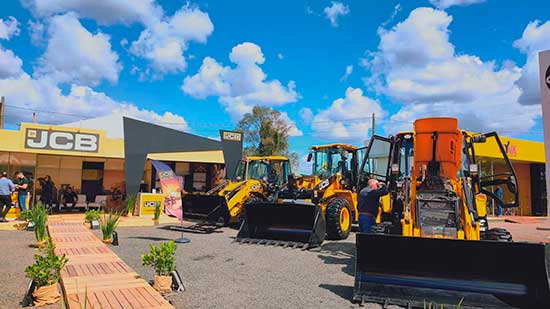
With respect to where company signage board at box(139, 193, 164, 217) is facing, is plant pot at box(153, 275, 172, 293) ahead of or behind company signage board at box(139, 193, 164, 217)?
ahead

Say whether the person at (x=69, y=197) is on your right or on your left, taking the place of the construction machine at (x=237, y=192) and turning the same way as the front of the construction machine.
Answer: on your right

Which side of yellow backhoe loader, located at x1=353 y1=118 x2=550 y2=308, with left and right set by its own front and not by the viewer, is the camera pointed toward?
front

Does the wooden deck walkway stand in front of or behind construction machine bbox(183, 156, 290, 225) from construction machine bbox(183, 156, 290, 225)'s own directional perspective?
in front

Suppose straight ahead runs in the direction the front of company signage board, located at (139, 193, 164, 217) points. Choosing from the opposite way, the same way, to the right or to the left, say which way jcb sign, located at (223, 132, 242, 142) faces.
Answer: the same way

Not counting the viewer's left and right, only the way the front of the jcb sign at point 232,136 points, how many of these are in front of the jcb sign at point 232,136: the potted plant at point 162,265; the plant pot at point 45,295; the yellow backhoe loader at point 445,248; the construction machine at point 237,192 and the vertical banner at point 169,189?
5

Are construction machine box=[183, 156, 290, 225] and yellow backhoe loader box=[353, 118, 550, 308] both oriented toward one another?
no

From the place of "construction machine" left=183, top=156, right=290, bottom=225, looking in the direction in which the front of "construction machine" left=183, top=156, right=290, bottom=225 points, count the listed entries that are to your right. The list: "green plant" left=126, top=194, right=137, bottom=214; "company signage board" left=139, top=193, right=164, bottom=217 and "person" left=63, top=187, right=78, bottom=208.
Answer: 3

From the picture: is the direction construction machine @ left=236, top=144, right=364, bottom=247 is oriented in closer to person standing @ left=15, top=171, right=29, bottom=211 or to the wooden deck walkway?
the wooden deck walkway

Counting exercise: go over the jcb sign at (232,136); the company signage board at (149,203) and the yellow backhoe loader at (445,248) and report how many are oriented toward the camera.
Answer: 3

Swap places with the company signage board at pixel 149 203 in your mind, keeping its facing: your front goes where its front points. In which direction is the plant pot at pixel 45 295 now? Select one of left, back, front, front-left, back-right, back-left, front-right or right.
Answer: front

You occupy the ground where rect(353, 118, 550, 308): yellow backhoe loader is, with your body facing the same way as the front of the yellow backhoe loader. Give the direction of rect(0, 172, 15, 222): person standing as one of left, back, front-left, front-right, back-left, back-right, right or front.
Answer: right

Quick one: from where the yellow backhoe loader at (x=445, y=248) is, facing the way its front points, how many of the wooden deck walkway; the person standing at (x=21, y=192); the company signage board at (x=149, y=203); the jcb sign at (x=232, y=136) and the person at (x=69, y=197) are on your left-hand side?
0

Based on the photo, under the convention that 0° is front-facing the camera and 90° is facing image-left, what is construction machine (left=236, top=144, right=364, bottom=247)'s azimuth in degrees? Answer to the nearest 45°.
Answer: approximately 45°

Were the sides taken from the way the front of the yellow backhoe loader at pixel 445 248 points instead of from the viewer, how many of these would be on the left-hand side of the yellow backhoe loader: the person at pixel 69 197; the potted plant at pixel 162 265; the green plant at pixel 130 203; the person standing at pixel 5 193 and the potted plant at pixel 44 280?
0

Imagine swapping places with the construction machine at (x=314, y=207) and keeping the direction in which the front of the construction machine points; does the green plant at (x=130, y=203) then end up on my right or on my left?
on my right

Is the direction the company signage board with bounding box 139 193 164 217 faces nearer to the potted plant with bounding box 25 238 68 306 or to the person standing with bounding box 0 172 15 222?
the potted plant

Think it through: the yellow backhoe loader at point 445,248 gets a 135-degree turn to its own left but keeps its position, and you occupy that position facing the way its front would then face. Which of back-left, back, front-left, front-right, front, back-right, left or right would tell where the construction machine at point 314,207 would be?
left

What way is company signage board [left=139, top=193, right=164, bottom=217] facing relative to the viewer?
toward the camera
